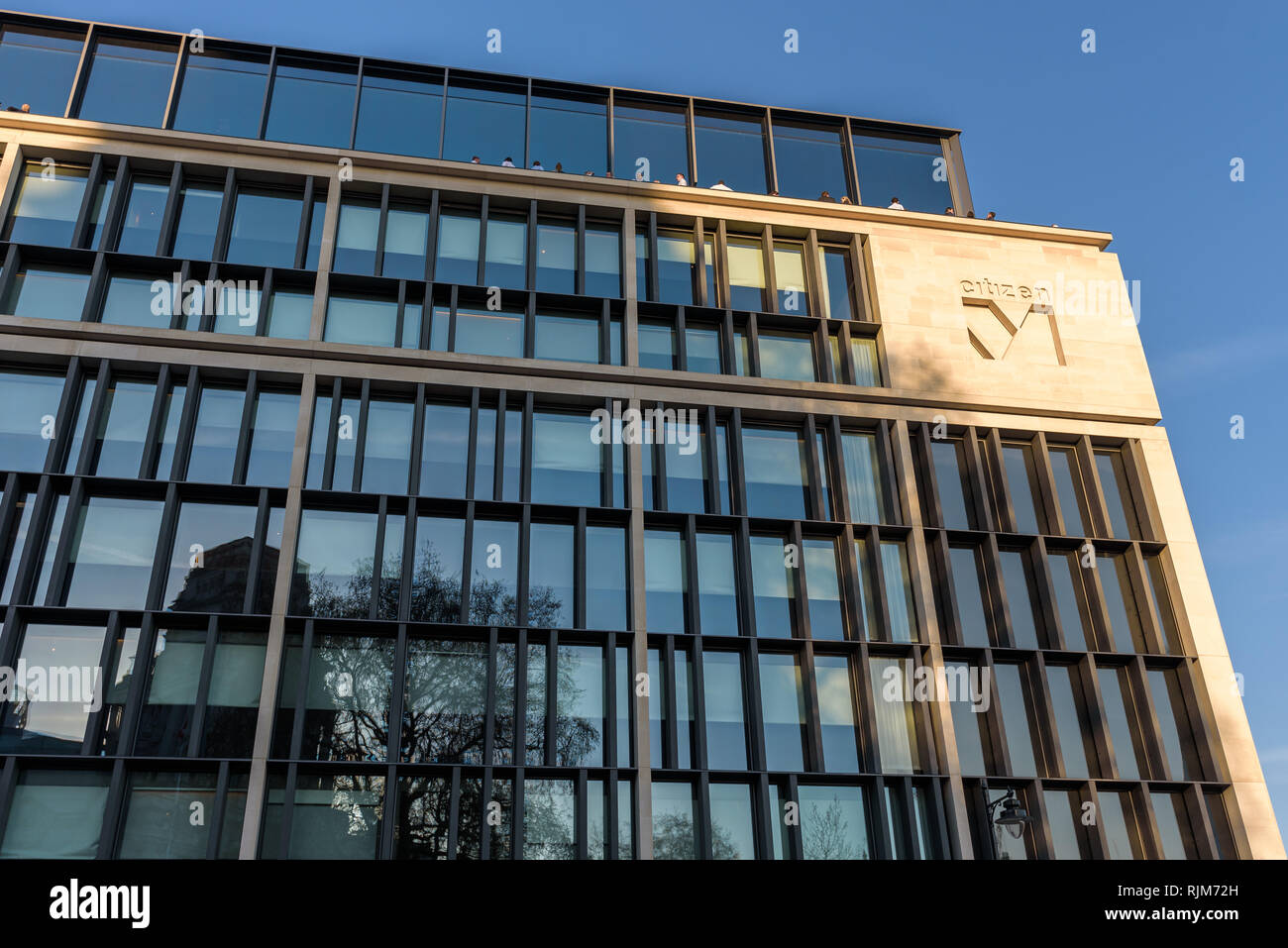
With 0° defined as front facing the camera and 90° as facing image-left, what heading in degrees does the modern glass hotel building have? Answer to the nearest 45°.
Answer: approximately 0°
